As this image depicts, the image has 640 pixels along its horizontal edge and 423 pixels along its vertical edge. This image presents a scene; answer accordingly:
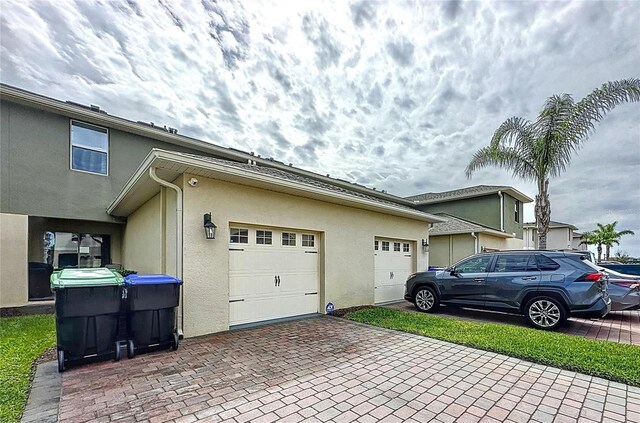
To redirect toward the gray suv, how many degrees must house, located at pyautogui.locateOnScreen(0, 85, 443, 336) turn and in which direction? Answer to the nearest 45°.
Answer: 0° — it already faces it

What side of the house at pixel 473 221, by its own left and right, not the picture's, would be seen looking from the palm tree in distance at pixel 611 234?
left

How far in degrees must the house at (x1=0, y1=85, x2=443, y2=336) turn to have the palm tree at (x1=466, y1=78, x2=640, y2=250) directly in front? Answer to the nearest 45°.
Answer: approximately 45° to its left

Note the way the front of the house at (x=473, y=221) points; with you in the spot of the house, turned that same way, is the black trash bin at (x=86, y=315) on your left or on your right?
on your right

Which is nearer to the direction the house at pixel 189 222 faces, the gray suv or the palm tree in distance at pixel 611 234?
the gray suv

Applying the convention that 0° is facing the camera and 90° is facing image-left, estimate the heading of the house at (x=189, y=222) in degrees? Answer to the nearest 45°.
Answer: approximately 315°

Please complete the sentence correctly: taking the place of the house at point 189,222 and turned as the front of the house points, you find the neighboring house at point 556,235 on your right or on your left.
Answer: on your left
